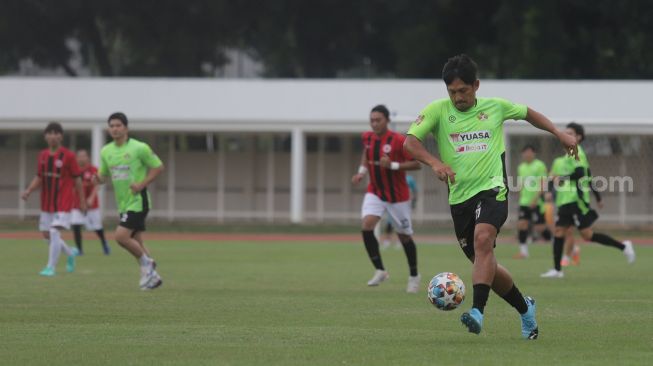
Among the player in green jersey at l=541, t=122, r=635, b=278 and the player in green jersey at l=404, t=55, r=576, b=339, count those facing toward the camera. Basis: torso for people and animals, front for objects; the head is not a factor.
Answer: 1

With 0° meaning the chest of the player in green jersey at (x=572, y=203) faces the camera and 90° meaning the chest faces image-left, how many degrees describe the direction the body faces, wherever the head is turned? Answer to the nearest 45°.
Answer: approximately 90°

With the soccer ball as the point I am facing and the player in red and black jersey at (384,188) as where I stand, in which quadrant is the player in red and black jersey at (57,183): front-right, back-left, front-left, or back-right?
back-right

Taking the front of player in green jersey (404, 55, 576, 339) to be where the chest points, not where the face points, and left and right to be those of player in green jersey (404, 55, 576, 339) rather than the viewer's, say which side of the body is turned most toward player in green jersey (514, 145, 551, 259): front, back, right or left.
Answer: back

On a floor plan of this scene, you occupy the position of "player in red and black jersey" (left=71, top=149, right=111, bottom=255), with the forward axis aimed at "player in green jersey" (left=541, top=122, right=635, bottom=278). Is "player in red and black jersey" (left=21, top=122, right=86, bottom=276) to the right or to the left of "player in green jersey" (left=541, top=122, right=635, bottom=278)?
right

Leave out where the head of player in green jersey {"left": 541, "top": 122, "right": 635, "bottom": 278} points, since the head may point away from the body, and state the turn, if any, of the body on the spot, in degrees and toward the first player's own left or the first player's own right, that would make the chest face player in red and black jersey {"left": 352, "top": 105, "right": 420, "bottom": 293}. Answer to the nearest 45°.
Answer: approximately 45° to the first player's own left

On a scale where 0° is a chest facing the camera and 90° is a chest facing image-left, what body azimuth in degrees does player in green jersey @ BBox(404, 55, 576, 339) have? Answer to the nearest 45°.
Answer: approximately 0°
